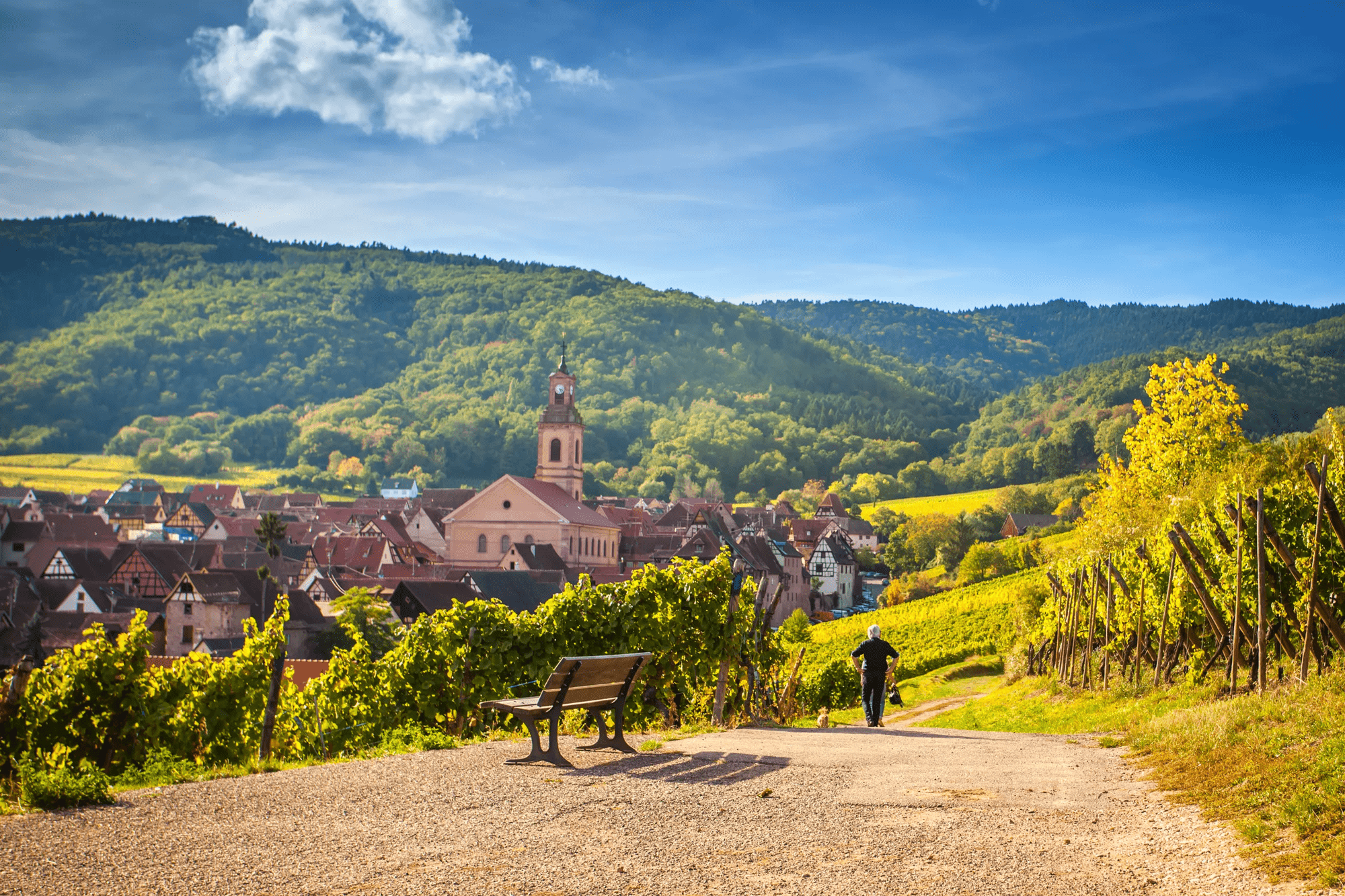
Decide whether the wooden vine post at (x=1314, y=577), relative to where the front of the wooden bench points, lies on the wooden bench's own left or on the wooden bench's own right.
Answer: on the wooden bench's own right

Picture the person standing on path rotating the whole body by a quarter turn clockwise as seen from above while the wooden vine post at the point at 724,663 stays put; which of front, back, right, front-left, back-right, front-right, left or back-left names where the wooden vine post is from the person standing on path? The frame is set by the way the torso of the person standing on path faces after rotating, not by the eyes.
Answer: back-right

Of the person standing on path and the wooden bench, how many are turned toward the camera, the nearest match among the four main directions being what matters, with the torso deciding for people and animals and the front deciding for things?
0

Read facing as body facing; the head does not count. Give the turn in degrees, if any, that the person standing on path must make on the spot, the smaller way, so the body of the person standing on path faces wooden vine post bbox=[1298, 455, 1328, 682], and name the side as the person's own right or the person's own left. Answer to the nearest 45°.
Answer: approximately 135° to the person's own right

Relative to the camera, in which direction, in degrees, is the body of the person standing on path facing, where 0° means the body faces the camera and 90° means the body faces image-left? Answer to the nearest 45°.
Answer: approximately 180°

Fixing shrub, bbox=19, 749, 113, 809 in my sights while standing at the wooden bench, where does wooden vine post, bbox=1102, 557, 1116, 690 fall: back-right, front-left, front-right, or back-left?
back-right

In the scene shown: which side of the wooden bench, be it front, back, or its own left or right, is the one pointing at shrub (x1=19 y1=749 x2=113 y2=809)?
left

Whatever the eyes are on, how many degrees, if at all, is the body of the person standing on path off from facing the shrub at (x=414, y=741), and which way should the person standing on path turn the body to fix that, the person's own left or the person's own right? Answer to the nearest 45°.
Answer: approximately 135° to the person's own left

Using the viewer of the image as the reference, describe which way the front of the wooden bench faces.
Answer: facing away from the viewer and to the left of the viewer

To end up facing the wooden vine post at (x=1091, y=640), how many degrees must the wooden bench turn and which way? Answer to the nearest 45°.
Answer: approximately 90° to its right
